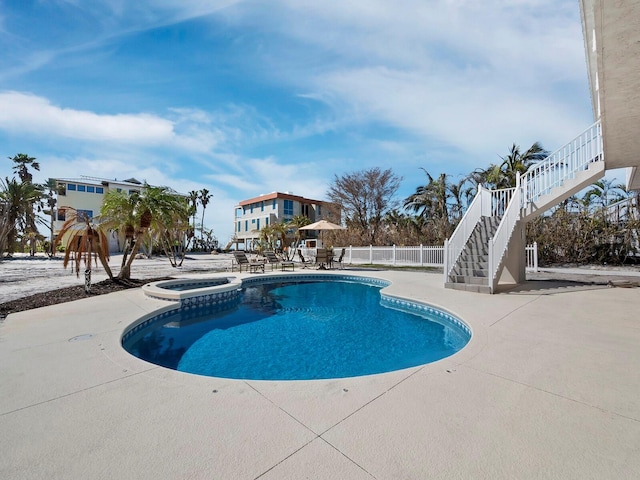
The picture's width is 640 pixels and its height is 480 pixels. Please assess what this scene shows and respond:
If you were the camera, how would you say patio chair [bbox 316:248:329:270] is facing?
facing away from the viewer

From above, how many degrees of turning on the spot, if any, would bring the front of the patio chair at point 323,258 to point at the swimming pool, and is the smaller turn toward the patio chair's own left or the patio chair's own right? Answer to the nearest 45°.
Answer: approximately 180°

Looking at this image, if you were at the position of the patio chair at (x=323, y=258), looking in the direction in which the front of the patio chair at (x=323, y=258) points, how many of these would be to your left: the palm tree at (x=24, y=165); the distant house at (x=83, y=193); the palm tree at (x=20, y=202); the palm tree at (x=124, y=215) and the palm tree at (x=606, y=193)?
1

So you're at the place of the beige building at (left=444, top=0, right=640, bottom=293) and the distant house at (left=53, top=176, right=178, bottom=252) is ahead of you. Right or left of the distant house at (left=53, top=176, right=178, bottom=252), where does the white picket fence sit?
right
